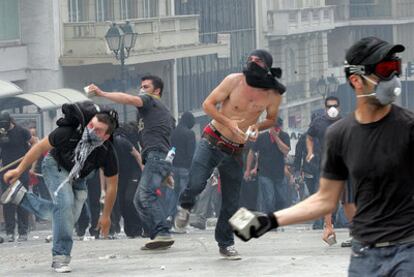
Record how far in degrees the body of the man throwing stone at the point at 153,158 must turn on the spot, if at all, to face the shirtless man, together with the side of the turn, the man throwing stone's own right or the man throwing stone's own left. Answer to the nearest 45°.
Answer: approximately 135° to the man throwing stone's own left

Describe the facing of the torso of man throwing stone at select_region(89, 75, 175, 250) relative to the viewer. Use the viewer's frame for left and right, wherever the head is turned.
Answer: facing to the left of the viewer

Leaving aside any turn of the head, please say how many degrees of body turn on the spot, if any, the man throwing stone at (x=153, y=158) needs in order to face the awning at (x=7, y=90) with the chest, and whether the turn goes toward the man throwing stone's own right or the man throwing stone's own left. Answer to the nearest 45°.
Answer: approximately 90° to the man throwing stone's own right

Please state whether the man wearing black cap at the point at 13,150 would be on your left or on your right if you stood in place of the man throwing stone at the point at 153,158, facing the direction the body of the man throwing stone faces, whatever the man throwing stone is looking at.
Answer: on your right

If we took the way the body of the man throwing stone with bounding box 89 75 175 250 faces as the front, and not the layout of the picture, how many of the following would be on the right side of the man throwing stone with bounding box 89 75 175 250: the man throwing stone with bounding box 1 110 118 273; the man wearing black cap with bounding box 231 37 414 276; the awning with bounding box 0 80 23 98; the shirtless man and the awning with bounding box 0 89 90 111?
2

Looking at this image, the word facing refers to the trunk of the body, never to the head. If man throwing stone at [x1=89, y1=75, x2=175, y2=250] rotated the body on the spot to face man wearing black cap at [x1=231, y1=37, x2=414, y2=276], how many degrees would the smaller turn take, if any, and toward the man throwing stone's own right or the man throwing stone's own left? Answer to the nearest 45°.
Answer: approximately 90° to the man throwing stone's own left

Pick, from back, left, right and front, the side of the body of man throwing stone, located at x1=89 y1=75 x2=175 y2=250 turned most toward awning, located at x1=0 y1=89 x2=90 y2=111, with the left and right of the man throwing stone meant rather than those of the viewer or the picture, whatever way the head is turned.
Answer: right
